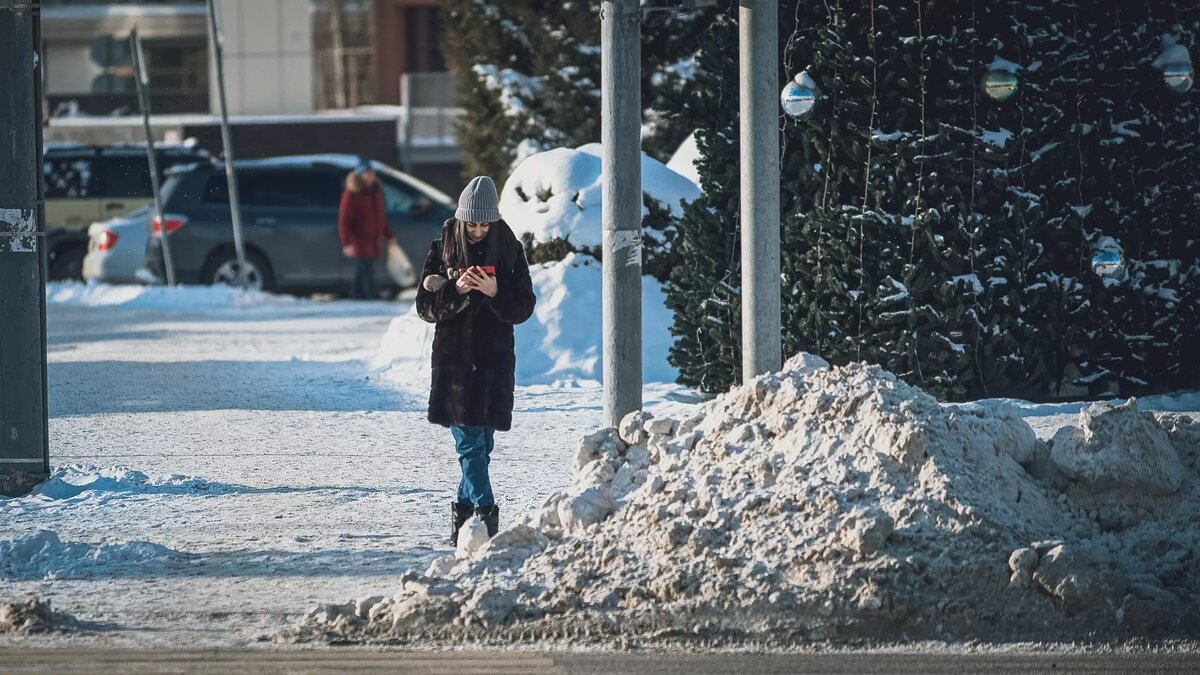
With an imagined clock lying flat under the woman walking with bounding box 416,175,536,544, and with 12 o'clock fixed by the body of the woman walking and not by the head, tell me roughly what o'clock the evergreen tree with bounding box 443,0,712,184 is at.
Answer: The evergreen tree is roughly at 6 o'clock from the woman walking.

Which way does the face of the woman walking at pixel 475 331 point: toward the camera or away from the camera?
toward the camera

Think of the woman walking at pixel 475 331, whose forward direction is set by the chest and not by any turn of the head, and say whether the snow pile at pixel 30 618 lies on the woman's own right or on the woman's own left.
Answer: on the woman's own right

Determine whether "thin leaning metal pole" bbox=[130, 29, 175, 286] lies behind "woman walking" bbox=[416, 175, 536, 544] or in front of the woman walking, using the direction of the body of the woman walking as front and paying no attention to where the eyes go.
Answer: behind

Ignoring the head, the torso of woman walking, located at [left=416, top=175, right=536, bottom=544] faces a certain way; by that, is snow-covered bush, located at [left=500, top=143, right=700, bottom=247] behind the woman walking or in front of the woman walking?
behind

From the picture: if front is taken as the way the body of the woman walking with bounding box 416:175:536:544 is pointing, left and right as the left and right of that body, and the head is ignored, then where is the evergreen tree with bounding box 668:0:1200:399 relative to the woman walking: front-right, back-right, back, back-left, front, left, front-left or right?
back-left

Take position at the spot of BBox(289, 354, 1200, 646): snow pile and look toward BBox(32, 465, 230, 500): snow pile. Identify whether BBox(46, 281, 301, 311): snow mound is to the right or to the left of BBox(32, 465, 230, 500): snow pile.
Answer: right

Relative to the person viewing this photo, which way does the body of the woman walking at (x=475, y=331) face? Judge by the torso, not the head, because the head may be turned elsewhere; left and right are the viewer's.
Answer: facing the viewer

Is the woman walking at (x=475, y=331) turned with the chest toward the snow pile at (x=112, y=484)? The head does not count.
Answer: no

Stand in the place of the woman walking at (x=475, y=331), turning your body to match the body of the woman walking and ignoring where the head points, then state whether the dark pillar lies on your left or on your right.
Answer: on your right

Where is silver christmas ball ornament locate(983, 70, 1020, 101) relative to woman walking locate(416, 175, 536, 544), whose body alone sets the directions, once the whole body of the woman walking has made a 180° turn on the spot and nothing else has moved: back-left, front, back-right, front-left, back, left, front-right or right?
front-right

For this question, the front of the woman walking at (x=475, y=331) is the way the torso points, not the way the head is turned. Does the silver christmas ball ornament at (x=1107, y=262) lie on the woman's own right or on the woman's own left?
on the woman's own left

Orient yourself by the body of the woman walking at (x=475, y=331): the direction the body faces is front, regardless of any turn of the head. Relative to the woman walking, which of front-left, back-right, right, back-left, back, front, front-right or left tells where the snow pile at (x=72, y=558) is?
right

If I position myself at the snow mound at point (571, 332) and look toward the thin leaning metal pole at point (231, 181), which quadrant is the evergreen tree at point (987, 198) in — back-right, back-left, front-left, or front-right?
back-right

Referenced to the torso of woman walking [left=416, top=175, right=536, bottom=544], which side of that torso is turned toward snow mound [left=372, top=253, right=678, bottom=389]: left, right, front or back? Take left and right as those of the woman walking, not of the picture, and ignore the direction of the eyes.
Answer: back

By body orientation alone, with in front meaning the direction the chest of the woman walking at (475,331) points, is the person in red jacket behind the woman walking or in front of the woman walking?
behind

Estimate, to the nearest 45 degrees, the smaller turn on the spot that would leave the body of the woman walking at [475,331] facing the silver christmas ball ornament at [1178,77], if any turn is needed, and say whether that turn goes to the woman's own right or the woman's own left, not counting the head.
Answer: approximately 135° to the woman's own left

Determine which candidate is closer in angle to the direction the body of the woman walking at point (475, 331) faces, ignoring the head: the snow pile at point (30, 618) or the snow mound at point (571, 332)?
the snow pile

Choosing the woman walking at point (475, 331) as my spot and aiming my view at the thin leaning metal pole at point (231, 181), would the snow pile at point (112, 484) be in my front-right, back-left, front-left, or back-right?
front-left
